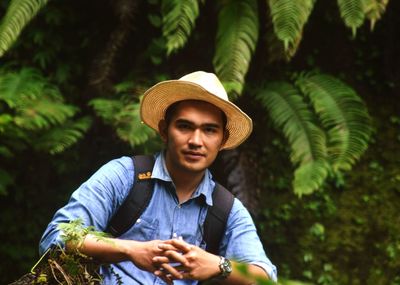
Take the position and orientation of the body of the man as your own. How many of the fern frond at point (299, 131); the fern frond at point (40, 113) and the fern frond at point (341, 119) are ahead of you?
0

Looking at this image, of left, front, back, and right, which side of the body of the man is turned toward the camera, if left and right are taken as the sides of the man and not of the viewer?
front

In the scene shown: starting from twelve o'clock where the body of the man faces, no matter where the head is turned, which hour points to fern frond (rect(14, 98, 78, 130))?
The fern frond is roughly at 5 o'clock from the man.

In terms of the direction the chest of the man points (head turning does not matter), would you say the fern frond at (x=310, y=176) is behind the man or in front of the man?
behind

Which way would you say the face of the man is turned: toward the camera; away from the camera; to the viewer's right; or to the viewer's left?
toward the camera

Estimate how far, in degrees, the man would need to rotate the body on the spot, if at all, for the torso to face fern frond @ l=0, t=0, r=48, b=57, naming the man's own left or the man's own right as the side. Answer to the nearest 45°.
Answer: approximately 135° to the man's own right

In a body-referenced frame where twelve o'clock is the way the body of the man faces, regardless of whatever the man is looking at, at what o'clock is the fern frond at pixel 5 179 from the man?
The fern frond is roughly at 5 o'clock from the man.

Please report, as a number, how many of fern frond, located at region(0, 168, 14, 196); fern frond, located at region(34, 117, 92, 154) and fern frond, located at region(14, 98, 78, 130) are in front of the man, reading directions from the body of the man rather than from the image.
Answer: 0
